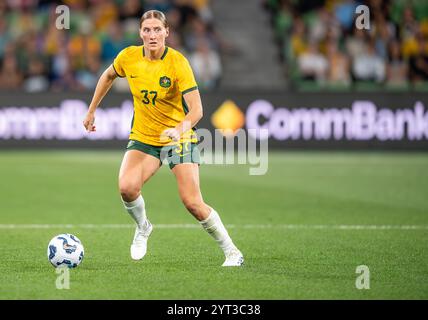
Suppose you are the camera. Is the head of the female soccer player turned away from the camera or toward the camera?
toward the camera

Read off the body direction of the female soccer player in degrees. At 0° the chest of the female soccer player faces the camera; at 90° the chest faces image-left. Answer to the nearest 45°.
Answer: approximately 0°
